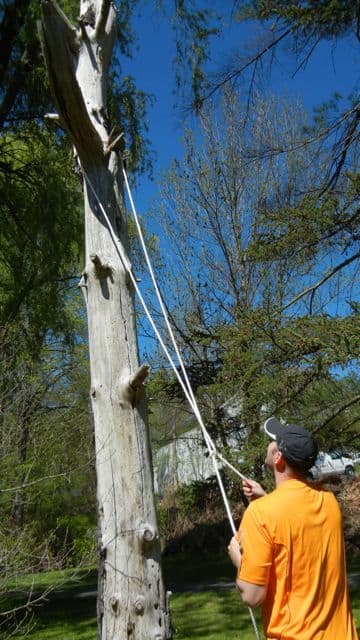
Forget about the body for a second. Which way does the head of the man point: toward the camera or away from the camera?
away from the camera

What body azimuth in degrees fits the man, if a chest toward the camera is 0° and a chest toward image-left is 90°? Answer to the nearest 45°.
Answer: approximately 135°
